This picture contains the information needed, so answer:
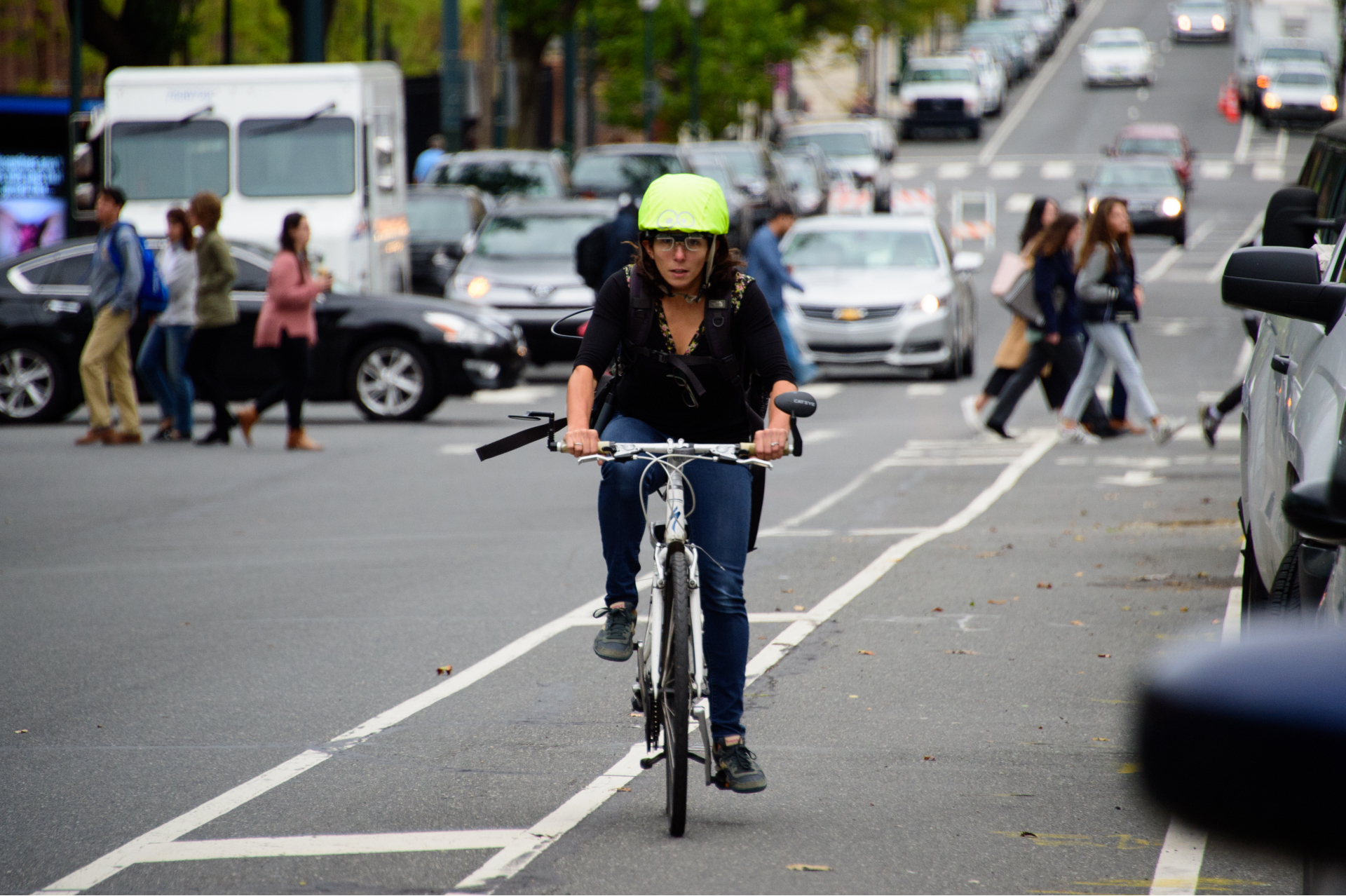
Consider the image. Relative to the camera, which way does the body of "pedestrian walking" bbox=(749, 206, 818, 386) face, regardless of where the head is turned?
to the viewer's right

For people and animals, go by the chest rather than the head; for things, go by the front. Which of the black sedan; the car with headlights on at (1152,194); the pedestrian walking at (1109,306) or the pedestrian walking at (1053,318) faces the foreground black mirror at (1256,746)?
the car with headlights on

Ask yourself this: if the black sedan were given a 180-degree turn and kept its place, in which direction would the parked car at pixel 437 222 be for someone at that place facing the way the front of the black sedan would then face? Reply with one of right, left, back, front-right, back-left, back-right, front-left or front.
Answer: right

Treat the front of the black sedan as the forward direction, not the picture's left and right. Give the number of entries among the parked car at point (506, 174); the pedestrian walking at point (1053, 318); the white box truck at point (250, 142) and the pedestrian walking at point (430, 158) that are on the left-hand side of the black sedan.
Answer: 3

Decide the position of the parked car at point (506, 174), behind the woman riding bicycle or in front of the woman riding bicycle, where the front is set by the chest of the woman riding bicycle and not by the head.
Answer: behind

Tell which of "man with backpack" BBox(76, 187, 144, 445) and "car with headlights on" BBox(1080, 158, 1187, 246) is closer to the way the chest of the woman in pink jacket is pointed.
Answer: the car with headlights on

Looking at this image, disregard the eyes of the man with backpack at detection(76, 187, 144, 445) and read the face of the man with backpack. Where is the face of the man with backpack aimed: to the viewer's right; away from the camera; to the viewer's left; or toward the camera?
to the viewer's left

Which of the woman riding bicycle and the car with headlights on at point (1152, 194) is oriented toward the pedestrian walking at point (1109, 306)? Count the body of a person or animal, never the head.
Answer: the car with headlights on

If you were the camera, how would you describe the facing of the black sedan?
facing to the right of the viewer

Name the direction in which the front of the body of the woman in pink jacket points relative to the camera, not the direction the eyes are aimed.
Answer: to the viewer's right

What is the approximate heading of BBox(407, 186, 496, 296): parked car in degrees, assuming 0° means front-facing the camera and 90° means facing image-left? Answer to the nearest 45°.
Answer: approximately 0°
